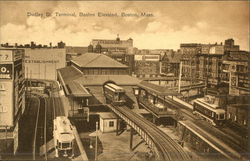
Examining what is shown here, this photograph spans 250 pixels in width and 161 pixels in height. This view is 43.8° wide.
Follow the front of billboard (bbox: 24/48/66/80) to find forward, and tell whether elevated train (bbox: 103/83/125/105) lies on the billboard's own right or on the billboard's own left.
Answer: on the billboard's own left

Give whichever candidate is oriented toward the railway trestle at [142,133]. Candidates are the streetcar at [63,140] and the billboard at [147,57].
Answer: the billboard

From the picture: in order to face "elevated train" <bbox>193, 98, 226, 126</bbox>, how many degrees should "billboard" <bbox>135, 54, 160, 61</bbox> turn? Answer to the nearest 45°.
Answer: approximately 45° to its left

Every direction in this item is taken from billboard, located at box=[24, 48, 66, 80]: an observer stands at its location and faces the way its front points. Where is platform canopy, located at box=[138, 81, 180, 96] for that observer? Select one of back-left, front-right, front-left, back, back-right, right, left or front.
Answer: left

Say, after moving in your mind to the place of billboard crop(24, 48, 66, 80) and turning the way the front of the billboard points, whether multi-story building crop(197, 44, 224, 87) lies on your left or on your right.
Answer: on your left

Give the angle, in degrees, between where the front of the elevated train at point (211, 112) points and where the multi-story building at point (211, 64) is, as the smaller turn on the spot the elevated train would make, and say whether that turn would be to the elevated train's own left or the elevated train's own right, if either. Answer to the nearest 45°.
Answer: approximately 135° to the elevated train's own left

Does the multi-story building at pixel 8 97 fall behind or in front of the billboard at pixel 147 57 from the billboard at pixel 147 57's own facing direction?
in front

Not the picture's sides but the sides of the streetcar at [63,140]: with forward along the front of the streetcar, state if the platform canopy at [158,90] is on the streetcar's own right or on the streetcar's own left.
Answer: on the streetcar's own left

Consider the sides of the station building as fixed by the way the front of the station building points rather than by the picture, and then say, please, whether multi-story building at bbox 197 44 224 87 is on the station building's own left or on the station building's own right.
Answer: on the station building's own left

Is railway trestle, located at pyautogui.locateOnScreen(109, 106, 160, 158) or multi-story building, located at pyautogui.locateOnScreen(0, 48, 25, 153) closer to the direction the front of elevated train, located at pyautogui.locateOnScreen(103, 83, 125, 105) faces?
the railway trestle

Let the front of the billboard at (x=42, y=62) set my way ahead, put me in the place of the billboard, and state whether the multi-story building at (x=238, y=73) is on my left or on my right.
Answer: on my left

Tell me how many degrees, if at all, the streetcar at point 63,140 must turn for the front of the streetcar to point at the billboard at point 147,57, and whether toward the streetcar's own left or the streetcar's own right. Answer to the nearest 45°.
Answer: approximately 135° to the streetcar's own left
